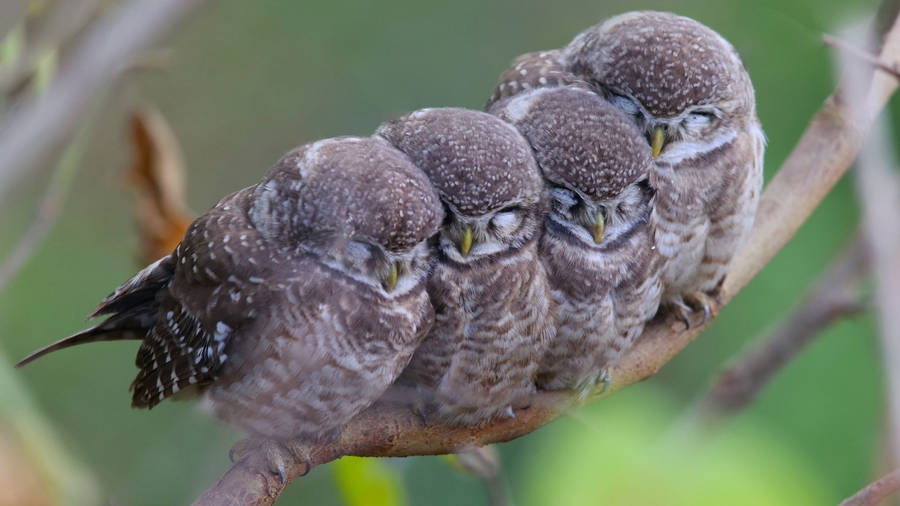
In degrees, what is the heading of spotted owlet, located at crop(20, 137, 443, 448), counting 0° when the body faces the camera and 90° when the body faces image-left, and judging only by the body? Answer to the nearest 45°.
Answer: approximately 315°

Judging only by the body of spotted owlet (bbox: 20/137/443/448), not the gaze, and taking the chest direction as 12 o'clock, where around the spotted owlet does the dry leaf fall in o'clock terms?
The dry leaf is roughly at 7 o'clock from the spotted owlet.

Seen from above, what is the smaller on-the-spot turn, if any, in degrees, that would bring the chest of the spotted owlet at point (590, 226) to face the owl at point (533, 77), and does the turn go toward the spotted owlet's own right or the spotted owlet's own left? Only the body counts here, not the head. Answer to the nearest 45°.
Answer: approximately 180°

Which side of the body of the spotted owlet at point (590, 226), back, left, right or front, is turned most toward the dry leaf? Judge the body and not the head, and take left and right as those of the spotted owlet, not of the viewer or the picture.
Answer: right

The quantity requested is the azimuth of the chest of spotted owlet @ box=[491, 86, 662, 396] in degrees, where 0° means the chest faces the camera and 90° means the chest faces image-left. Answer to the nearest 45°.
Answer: approximately 0°

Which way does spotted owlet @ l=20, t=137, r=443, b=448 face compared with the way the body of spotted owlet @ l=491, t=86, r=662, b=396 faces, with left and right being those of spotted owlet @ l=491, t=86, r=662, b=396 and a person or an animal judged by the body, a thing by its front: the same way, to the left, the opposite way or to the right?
to the left

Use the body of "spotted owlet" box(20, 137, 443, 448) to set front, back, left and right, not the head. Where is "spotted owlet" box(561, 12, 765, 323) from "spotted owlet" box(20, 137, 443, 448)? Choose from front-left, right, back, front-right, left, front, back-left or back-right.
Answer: front-left

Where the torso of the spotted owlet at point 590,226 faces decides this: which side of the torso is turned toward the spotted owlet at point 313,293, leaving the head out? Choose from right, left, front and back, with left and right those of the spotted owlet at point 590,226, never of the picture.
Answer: right
